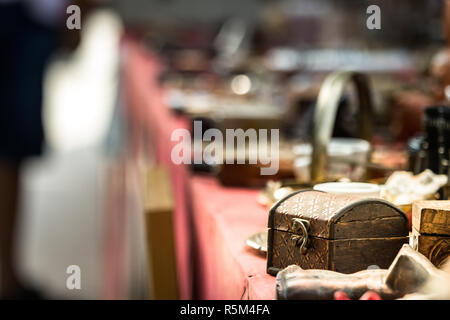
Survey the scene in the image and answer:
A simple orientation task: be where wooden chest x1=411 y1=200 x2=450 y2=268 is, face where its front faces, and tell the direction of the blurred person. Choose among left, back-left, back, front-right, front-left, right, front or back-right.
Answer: front-right

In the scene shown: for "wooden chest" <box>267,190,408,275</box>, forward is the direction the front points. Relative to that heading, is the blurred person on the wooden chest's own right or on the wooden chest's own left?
on the wooden chest's own right
